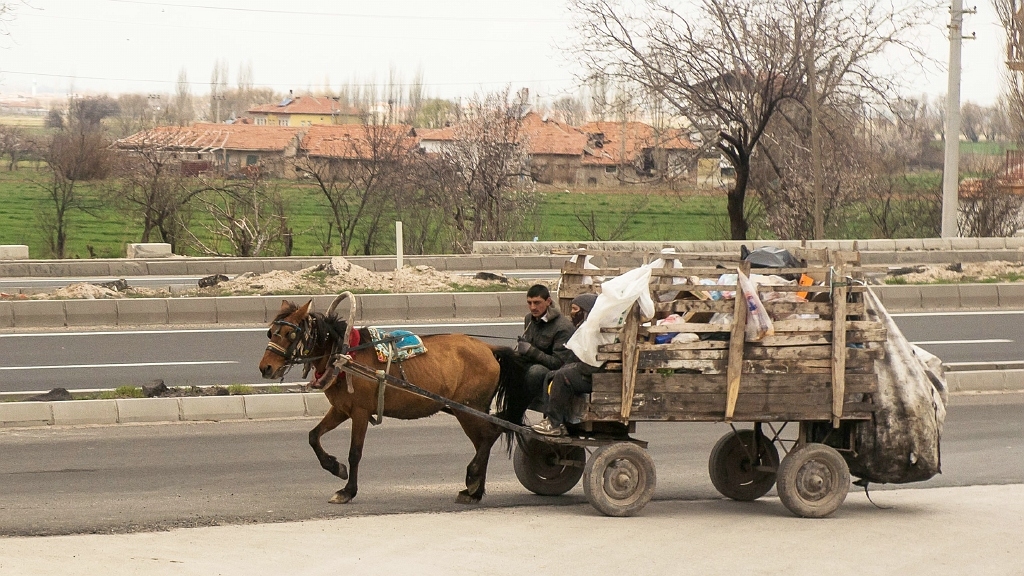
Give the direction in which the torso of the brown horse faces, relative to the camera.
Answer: to the viewer's left

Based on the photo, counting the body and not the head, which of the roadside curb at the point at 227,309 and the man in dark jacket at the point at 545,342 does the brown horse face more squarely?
the roadside curb

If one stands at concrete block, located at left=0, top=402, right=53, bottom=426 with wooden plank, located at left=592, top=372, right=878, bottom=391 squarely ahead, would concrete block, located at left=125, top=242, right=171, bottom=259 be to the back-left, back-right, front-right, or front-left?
back-left

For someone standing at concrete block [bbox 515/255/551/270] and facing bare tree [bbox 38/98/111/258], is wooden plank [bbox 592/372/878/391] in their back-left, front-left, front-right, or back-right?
back-left

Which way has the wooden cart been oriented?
to the viewer's left

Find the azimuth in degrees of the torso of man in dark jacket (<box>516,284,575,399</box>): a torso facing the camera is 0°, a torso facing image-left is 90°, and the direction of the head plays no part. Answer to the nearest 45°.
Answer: approximately 45°

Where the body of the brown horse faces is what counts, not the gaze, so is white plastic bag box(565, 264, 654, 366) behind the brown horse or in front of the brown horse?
behind

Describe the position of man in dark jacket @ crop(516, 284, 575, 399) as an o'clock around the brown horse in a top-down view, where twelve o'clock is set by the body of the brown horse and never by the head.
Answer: The man in dark jacket is roughly at 6 o'clock from the brown horse.

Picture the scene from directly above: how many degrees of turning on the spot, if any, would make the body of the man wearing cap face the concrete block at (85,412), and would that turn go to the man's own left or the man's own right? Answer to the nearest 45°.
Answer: approximately 45° to the man's own right

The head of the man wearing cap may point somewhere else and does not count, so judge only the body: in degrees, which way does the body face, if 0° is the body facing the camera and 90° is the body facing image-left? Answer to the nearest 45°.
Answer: approximately 90°

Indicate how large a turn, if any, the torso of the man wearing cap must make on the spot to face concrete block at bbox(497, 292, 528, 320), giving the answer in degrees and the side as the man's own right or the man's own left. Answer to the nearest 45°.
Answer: approximately 90° to the man's own right

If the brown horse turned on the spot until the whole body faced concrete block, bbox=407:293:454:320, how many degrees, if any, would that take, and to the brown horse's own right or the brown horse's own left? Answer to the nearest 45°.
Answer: approximately 90° to the brown horse's own right
